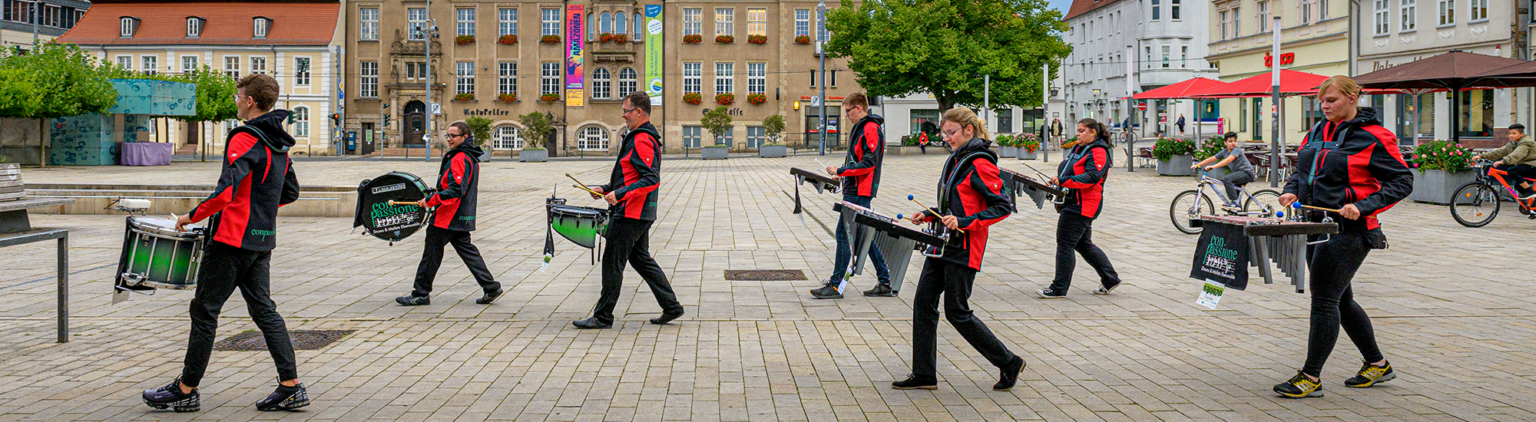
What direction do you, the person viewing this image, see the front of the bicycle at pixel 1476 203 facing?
facing to the left of the viewer

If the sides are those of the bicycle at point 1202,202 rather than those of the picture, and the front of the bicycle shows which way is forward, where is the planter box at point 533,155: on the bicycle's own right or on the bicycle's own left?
on the bicycle's own right

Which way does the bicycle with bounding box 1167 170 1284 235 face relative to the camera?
to the viewer's left

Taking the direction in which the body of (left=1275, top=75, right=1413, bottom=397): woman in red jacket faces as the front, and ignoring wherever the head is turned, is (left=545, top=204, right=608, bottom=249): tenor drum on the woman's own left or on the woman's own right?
on the woman's own right
